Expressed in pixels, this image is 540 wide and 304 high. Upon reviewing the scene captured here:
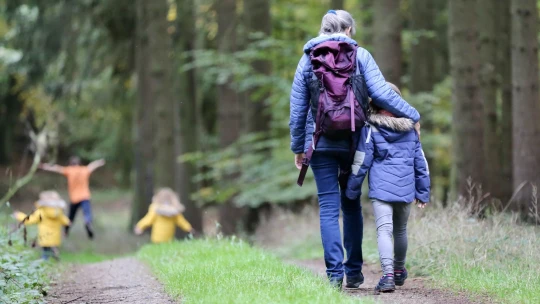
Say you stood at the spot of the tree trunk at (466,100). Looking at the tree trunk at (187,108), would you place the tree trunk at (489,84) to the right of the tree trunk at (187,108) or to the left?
right

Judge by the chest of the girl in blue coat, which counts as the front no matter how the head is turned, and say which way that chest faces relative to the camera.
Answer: away from the camera

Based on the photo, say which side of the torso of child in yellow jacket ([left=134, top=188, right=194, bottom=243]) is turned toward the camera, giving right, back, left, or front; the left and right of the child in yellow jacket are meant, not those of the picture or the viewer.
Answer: back

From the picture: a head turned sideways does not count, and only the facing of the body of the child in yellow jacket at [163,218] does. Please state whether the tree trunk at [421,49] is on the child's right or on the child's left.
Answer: on the child's right

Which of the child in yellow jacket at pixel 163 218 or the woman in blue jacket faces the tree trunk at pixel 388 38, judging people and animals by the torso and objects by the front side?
the woman in blue jacket

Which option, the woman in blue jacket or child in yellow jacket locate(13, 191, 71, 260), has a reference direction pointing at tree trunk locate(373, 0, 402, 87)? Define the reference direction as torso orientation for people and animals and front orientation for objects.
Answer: the woman in blue jacket

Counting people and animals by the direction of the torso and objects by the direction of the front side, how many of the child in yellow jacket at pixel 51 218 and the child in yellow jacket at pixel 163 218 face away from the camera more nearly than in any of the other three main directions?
2

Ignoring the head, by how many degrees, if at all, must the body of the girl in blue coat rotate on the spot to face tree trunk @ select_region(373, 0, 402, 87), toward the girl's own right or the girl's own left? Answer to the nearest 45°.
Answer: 0° — they already face it

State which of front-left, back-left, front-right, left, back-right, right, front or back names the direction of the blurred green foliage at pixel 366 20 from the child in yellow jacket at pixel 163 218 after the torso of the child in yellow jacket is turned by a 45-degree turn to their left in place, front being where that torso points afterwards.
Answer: right

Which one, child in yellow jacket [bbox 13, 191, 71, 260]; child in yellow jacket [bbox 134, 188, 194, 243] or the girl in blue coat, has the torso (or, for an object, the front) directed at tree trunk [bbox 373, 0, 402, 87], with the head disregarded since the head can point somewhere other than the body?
the girl in blue coat

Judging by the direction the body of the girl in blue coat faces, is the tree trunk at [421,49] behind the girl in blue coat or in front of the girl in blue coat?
in front

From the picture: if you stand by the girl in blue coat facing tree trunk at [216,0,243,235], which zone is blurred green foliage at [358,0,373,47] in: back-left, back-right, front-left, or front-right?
front-right

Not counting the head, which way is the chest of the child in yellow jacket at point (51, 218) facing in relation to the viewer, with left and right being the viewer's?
facing away from the viewer

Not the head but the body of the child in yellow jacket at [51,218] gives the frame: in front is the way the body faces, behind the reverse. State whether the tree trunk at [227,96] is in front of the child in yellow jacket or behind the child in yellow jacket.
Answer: in front

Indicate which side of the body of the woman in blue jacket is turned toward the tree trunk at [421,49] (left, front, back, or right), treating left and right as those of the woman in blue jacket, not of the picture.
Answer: front

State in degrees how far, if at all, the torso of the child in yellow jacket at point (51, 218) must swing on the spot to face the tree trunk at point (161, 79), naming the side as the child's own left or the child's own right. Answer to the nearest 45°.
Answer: approximately 45° to the child's own right

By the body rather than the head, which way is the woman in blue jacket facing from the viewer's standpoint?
away from the camera
